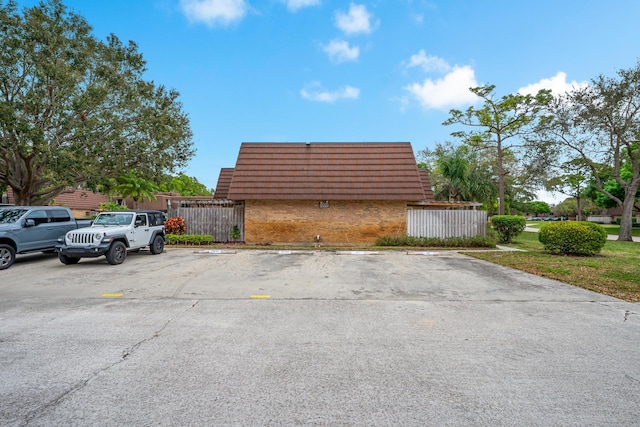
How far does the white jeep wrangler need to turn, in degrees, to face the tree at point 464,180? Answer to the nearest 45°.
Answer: approximately 135° to its left

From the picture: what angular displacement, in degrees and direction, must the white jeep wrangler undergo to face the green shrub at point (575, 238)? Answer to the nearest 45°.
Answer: approximately 90° to its left

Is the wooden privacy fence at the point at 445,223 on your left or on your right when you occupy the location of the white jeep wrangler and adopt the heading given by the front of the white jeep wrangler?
on your left

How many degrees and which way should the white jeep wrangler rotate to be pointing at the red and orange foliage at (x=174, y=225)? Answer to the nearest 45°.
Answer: approximately 180°

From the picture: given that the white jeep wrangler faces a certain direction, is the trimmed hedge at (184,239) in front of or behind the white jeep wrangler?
behind

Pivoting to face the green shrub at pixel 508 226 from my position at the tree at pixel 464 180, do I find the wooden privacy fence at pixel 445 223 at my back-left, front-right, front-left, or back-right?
front-right

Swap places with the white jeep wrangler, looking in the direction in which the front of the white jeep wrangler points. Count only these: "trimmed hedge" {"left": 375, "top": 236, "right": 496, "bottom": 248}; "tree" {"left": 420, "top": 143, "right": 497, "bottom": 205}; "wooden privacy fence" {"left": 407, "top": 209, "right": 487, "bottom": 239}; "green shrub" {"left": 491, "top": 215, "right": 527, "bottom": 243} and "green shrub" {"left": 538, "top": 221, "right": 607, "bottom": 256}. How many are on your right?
0

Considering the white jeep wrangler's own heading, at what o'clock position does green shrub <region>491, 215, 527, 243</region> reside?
The green shrub is roughly at 8 o'clock from the white jeep wrangler.

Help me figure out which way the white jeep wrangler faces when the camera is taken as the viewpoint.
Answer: facing the viewer and to the left of the viewer

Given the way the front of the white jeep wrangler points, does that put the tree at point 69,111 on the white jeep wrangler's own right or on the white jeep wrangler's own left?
on the white jeep wrangler's own right

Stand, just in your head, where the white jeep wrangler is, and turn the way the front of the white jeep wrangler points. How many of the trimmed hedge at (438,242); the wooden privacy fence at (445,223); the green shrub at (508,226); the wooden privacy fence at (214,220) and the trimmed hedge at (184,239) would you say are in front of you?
0

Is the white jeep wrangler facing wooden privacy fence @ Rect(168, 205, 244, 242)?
no

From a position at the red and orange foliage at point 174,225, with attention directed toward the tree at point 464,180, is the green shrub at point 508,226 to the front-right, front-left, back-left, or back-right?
front-right

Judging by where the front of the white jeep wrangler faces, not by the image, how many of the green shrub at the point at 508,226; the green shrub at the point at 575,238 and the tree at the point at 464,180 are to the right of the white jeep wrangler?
0
